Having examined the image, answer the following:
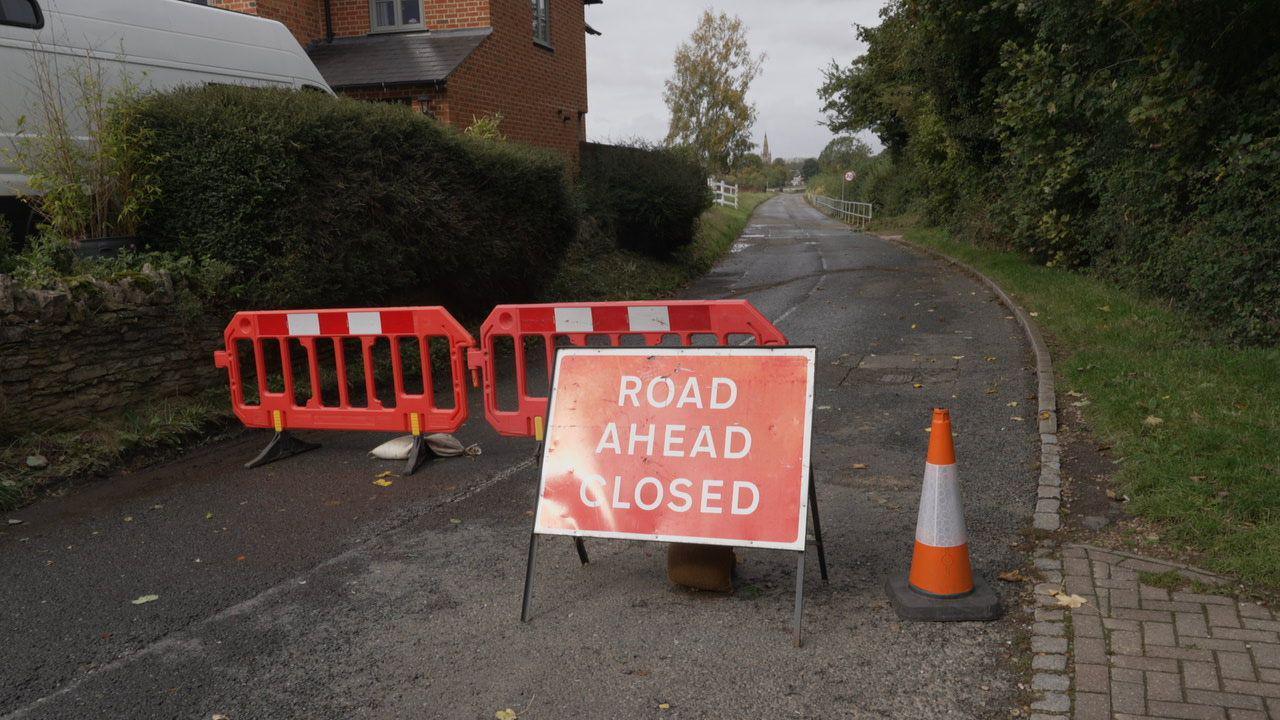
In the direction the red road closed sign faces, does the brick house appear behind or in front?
behind

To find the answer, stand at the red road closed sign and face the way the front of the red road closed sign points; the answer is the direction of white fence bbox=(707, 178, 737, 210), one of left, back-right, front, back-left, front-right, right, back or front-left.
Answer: back

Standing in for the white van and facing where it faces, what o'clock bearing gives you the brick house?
The brick house is roughly at 11 o'clock from the white van.

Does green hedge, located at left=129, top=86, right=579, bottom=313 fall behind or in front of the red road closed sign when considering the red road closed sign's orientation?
behind

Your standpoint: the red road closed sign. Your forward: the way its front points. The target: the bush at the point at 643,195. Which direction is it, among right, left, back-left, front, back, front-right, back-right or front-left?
back

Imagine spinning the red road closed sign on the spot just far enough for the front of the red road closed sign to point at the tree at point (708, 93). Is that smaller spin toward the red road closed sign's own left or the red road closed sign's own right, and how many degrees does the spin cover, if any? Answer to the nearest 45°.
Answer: approximately 180°

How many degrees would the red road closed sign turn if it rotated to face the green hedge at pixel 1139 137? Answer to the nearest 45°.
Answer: approximately 135° to its left

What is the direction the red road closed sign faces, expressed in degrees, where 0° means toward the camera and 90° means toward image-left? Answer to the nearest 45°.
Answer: approximately 0°

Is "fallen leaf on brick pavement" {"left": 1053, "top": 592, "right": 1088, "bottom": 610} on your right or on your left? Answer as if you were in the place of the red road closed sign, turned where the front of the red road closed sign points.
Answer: on your left
